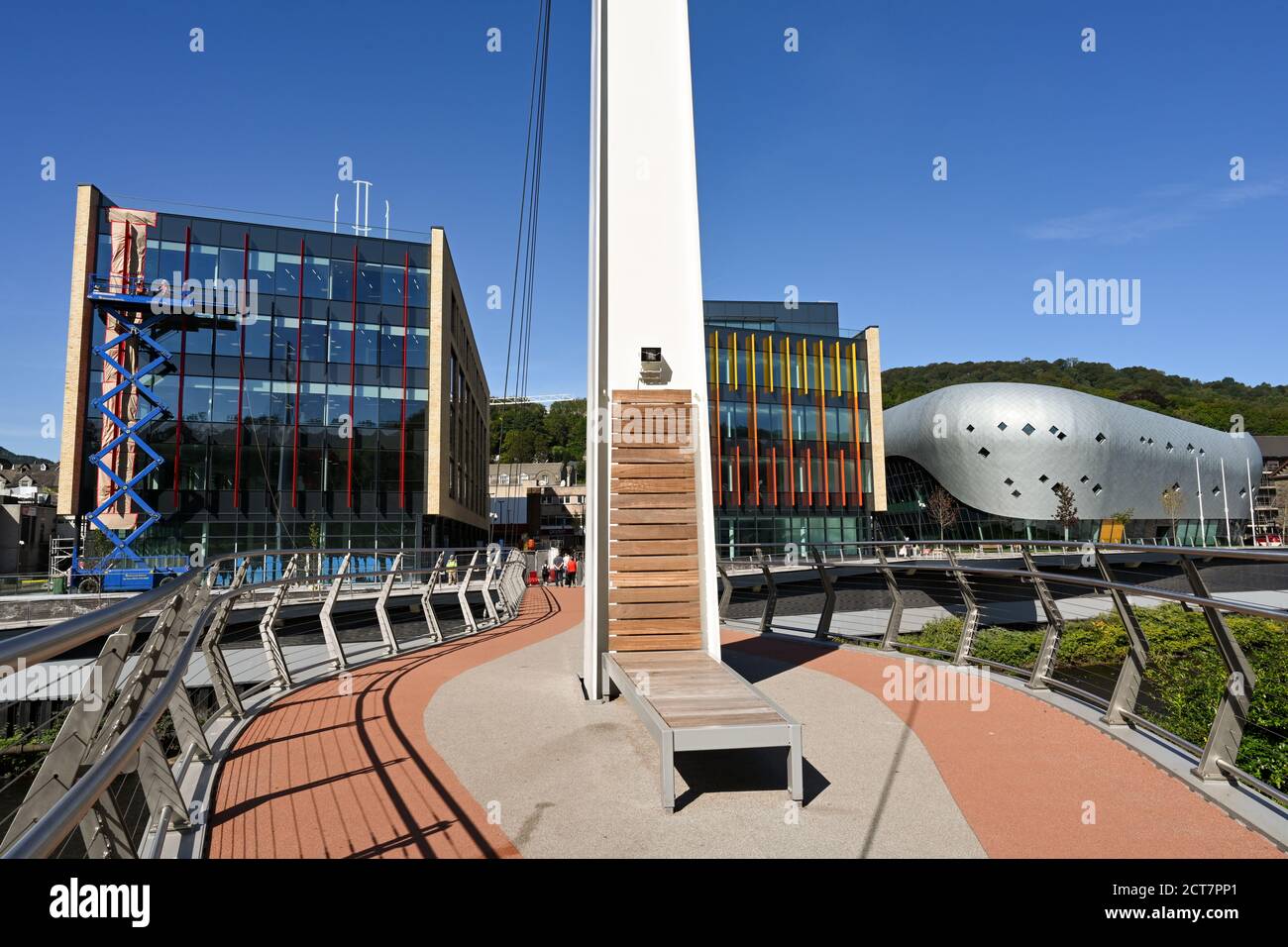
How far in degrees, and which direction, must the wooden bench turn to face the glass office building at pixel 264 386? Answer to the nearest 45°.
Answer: approximately 135° to its right

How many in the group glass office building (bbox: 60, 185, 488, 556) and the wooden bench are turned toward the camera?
2

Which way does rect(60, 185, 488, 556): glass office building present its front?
toward the camera

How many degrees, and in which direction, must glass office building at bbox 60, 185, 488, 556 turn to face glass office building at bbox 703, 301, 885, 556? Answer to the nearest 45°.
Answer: approximately 90° to its left

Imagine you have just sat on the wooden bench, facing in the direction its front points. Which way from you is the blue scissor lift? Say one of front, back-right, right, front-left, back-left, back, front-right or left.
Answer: back-right

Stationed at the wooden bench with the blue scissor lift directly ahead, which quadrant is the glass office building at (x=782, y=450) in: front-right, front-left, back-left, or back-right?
front-right

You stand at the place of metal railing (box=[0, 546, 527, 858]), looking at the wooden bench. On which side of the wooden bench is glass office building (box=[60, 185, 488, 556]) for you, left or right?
left

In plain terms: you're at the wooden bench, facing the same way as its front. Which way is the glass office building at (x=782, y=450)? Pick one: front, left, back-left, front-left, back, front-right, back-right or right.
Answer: back

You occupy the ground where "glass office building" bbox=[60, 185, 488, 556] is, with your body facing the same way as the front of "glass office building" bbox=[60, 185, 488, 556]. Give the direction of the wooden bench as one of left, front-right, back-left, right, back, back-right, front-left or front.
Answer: front

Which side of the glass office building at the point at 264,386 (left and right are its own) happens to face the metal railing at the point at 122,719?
front

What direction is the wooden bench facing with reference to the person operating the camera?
facing the viewer

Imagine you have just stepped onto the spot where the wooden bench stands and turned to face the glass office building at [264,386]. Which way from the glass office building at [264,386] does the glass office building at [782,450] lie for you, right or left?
right
